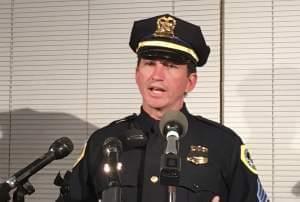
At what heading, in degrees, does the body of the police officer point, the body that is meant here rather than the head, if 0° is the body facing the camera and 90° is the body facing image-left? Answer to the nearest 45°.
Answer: approximately 45°
